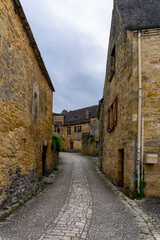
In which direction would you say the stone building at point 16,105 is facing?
to the viewer's right

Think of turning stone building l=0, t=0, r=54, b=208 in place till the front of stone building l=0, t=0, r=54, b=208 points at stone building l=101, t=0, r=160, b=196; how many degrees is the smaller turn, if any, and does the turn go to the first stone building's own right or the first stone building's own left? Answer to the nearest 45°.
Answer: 0° — it already faces it

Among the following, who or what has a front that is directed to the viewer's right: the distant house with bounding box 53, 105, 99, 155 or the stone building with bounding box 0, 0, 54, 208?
the stone building

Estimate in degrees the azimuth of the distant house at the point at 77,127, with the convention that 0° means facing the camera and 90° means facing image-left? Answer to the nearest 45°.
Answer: approximately 45°

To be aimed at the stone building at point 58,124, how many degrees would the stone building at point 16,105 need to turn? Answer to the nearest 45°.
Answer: approximately 90° to its left

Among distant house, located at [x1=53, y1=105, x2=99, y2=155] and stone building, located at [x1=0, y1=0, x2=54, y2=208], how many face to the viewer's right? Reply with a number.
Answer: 1

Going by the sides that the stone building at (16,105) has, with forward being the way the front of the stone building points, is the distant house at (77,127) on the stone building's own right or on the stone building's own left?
on the stone building's own left
